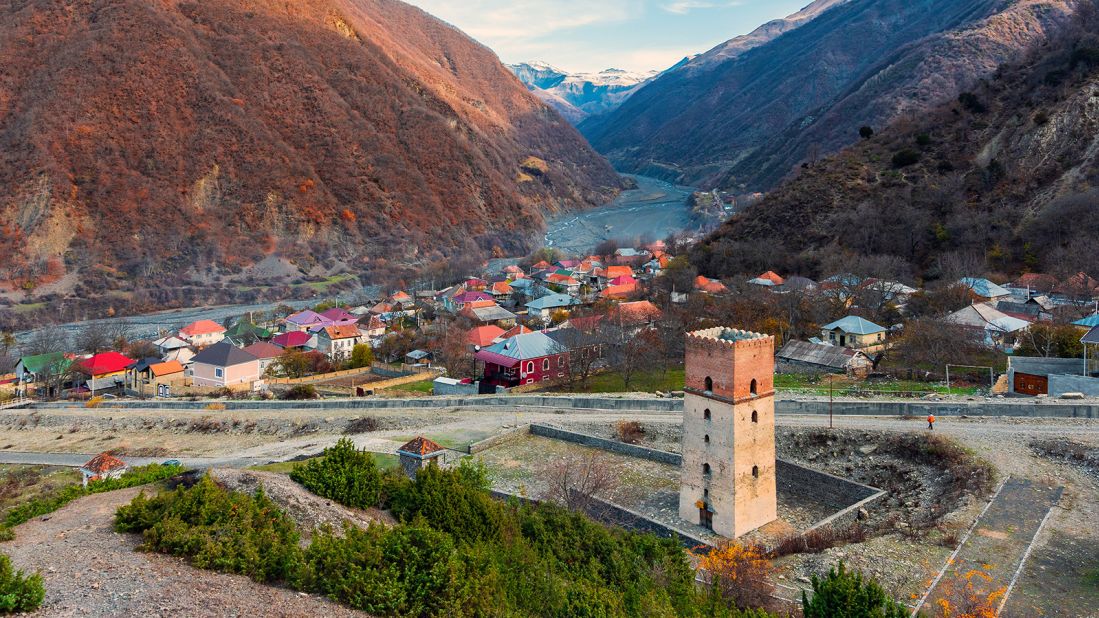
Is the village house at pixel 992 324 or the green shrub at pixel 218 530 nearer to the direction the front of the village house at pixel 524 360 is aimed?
the green shrub

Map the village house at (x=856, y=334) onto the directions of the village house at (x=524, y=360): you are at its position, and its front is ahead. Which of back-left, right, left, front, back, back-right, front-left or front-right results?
back-left

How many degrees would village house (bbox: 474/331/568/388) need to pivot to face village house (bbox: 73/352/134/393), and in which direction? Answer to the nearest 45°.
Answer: approximately 90° to its right

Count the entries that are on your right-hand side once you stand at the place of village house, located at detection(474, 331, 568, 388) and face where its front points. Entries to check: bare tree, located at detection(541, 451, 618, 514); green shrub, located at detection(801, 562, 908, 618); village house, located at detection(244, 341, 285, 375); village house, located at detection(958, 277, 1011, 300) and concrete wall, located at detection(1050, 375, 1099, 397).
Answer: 1

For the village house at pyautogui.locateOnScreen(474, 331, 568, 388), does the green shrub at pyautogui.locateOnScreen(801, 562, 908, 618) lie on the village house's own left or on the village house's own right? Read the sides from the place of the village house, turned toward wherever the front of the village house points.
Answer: on the village house's own left

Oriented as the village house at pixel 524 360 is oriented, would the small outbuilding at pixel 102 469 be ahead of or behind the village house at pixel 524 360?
ahead

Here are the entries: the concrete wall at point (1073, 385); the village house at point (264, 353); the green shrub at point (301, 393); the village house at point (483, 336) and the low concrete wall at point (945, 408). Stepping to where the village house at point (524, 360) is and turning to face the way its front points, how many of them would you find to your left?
2

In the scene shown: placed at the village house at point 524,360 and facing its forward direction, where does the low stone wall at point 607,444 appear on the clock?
The low stone wall is roughly at 10 o'clock from the village house.

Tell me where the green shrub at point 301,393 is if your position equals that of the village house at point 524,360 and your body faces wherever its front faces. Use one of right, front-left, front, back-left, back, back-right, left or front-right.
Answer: front-right

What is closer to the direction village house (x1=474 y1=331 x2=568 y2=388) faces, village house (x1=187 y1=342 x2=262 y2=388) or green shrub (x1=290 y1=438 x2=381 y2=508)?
the green shrub

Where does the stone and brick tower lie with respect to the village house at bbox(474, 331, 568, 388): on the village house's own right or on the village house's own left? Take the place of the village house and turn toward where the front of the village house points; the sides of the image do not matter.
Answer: on the village house's own left

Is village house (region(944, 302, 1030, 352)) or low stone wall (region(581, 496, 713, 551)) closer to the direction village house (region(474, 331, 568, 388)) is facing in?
the low stone wall

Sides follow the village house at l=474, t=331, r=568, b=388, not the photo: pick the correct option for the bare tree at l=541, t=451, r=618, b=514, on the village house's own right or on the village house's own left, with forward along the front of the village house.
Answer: on the village house's own left

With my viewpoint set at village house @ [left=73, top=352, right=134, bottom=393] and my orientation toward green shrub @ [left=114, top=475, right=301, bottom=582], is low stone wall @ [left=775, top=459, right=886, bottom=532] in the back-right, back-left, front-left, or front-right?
front-left

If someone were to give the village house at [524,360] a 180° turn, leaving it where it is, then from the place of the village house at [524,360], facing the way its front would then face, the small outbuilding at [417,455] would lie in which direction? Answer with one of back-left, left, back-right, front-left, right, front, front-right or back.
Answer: back-right

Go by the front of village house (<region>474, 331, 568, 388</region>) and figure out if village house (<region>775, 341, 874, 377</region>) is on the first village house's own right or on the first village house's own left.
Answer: on the first village house's own left

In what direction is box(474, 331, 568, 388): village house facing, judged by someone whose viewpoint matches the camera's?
facing the viewer and to the left of the viewer

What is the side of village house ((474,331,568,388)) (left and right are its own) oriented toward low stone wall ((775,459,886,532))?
left
